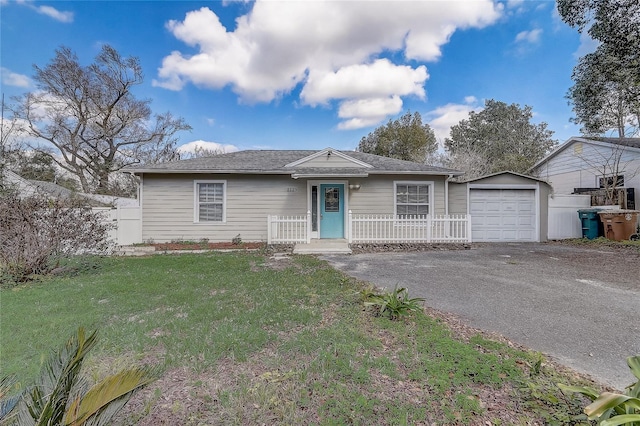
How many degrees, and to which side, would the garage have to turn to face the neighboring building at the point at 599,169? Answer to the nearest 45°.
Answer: approximately 135° to its left

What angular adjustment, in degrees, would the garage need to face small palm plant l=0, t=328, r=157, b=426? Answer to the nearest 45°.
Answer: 0° — it already faces it

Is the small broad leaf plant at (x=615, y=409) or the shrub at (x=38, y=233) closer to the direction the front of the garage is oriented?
the small broad leaf plant

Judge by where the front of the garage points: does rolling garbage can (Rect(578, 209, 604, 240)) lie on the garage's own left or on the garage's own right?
on the garage's own left

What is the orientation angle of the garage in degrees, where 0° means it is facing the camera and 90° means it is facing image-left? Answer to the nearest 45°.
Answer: approximately 0°

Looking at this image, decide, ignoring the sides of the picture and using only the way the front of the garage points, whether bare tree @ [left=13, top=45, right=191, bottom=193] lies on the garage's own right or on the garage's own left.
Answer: on the garage's own right

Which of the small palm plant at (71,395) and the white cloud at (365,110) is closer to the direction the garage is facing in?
the small palm plant

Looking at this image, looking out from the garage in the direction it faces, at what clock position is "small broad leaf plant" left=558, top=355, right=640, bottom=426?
The small broad leaf plant is roughly at 12 o'clock from the garage.

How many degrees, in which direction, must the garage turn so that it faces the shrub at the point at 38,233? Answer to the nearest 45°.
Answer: approximately 45° to its right
